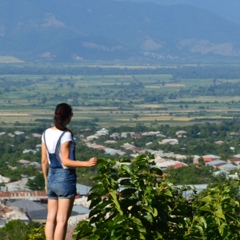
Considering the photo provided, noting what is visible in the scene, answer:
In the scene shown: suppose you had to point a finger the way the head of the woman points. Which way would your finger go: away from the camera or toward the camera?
away from the camera

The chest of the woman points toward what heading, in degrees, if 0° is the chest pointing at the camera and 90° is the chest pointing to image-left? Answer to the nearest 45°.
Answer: approximately 225°

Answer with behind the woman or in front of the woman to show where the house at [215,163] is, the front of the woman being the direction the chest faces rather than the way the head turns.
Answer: in front

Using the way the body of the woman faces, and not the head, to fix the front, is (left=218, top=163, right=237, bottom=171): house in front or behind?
in front
